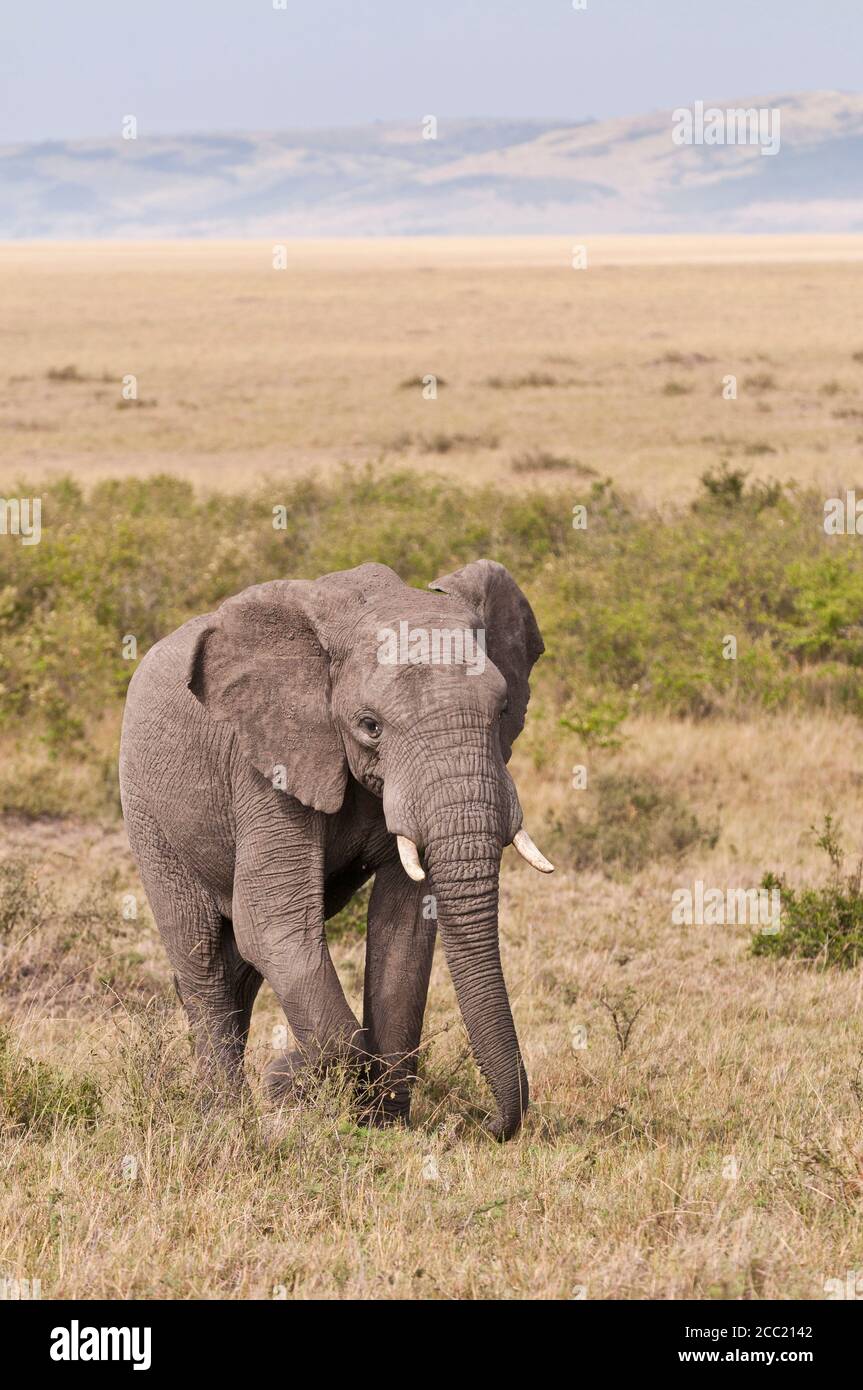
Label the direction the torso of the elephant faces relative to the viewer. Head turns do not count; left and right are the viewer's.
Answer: facing the viewer and to the right of the viewer

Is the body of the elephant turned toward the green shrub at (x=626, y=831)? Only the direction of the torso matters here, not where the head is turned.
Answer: no

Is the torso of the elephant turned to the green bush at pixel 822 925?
no
